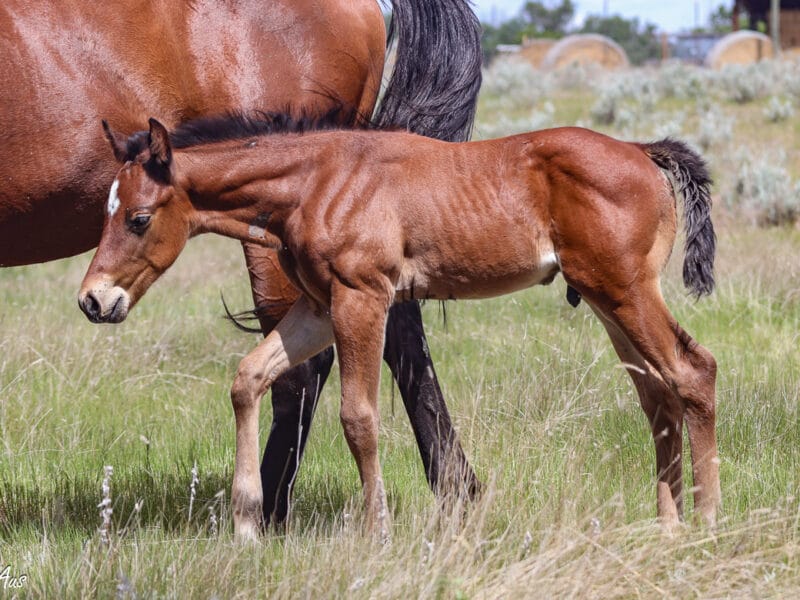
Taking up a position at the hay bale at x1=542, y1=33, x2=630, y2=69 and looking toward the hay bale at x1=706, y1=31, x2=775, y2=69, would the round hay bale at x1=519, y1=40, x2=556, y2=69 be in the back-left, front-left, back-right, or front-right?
back-left

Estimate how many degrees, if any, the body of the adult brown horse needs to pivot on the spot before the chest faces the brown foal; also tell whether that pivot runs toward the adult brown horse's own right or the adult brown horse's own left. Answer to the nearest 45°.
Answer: approximately 135° to the adult brown horse's own left

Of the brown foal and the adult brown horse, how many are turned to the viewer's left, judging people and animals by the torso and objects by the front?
2

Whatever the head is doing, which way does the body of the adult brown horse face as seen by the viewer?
to the viewer's left

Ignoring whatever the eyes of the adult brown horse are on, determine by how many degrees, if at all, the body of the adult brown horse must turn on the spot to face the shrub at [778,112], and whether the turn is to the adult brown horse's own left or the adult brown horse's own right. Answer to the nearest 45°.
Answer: approximately 135° to the adult brown horse's own right

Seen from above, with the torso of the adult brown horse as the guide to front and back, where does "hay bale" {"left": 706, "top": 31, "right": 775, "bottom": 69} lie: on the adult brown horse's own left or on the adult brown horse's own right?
on the adult brown horse's own right

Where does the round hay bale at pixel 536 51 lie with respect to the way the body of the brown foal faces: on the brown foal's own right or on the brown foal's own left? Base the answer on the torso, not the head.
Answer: on the brown foal's own right

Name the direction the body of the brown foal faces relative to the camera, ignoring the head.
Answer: to the viewer's left

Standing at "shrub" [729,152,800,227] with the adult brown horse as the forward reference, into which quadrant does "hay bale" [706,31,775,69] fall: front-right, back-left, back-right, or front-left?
back-right
